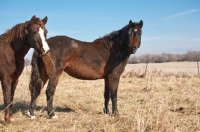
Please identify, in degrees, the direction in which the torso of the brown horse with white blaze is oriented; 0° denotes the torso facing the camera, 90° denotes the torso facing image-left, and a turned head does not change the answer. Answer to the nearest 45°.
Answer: approximately 315°

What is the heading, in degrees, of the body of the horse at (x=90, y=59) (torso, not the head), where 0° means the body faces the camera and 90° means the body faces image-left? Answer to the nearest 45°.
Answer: approximately 270°
